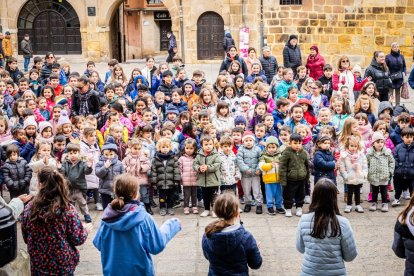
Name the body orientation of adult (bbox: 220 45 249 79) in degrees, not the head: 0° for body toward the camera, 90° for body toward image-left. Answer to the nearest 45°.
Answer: approximately 0°

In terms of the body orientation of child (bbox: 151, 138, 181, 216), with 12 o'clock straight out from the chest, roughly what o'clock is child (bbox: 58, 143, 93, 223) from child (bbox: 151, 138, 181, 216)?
child (bbox: 58, 143, 93, 223) is roughly at 3 o'clock from child (bbox: 151, 138, 181, 216).

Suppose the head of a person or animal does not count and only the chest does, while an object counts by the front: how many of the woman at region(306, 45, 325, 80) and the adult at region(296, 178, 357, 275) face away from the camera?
1

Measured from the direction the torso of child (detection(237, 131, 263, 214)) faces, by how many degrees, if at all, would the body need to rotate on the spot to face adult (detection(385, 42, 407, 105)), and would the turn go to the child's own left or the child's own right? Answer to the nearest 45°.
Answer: approximately 135° to the child's own left

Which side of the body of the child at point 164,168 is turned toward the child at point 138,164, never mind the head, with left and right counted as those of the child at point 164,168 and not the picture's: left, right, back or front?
right

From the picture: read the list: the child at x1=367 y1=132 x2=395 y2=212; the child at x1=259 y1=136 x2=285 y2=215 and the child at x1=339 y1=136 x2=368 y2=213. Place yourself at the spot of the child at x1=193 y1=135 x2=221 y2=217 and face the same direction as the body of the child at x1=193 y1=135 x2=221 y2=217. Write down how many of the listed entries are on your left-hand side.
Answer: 3

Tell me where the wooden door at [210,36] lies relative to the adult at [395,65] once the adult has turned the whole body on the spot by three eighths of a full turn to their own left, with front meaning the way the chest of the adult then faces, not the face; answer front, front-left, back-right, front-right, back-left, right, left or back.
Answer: left

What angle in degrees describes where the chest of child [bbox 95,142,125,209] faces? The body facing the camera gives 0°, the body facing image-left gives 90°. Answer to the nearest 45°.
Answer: approximately 0°

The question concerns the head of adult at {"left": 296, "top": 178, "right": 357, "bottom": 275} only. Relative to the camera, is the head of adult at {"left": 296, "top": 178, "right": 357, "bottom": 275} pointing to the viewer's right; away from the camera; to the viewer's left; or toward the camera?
away from the camera

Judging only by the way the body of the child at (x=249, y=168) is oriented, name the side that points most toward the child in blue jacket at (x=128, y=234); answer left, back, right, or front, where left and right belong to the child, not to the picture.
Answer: front
